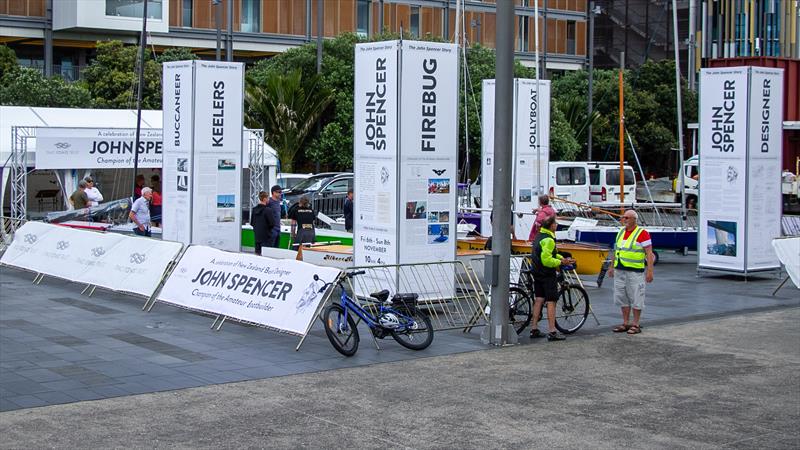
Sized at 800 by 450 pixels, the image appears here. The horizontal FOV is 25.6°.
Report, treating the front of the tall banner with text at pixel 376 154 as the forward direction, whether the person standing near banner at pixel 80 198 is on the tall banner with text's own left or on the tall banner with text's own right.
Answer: on the tall banner with text's own right

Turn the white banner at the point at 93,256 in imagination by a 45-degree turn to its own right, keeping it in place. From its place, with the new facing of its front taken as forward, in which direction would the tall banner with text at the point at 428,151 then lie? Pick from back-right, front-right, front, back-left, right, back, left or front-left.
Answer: back-left

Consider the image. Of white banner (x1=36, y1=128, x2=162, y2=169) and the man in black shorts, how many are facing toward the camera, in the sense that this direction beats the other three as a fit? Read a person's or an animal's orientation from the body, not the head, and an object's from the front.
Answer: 1

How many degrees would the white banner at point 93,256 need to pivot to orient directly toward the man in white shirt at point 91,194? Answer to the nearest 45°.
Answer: approximately 135° to its right

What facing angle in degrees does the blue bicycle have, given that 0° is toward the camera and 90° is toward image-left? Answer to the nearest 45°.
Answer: approximately 45°

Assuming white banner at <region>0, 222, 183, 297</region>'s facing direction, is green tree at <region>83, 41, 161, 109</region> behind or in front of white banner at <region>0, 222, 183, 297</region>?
behind

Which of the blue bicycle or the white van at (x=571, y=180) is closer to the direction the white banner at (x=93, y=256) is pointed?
the blue bicycle

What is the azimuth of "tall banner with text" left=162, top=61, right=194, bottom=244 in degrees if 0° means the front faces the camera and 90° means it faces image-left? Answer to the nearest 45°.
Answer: approximately 45°

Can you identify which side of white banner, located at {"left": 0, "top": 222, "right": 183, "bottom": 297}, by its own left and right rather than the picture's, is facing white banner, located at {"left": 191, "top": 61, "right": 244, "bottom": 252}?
back
